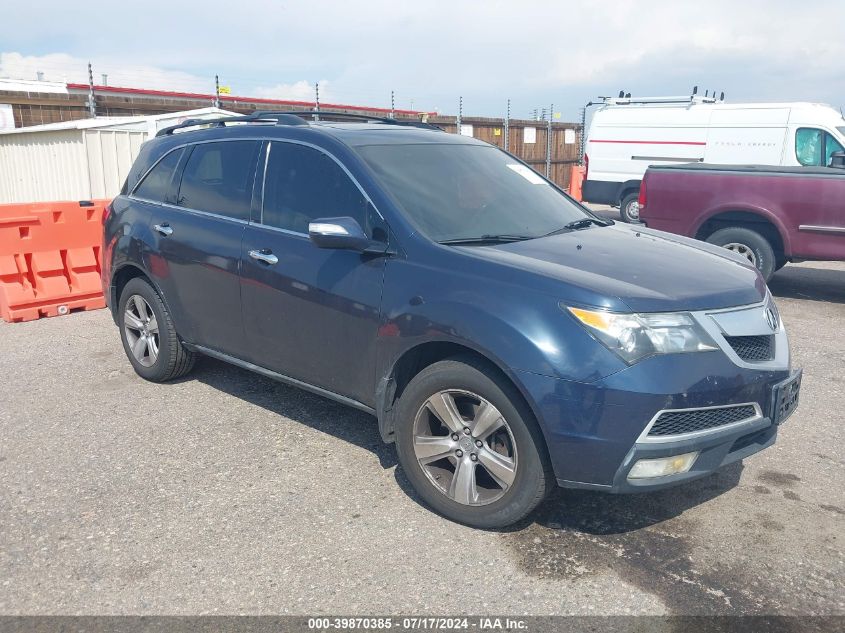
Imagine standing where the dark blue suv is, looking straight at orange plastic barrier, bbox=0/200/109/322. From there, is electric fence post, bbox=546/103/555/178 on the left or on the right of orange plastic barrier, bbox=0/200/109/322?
right

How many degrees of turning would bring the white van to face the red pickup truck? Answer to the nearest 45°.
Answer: approximately 90° to its right

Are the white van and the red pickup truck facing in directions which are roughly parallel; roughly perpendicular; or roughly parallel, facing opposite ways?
roughly parallel

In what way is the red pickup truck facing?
to the viewer's right

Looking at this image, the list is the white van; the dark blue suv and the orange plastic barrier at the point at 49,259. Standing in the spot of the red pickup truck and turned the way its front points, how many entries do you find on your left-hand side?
1

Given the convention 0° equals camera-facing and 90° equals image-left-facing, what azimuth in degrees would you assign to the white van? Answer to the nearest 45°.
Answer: approximately 270°

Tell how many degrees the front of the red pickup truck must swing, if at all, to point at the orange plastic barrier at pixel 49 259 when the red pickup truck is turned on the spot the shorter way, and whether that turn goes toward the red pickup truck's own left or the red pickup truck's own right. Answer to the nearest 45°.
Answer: approximately 135° to the red pickup truck's own right

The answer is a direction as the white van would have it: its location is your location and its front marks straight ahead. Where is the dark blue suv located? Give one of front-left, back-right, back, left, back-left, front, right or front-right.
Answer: right

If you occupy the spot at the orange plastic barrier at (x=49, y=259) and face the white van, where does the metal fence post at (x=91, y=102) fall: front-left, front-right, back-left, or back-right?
front-left

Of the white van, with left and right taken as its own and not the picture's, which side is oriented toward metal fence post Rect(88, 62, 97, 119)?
back

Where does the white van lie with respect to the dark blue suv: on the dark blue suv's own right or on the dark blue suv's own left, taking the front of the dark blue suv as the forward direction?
on the dark blue suv's own left

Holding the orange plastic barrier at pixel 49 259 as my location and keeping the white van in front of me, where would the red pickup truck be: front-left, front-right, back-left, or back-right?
front-right

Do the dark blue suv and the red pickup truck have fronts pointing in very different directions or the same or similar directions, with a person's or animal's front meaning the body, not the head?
same or similar directions

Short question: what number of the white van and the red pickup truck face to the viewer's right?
2

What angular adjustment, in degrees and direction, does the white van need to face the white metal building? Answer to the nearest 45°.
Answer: approximately 135° to its right

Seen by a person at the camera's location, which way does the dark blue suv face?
facing the viewer and to the right of the viewer

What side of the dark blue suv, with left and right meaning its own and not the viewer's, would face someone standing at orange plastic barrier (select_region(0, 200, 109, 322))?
back
